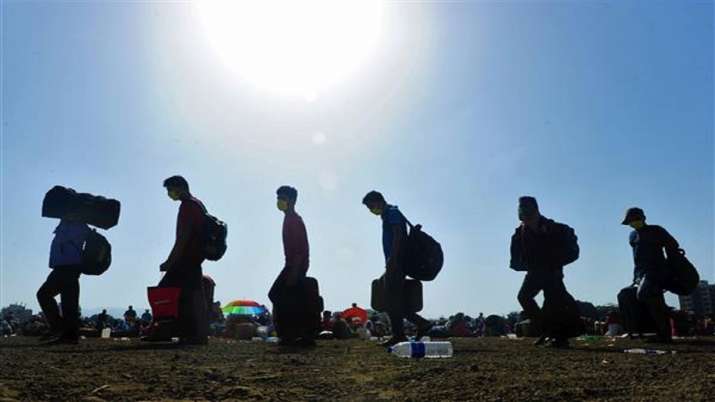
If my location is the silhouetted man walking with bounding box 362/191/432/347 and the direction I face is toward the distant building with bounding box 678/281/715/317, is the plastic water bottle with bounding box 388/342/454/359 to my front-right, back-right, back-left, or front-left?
back-right

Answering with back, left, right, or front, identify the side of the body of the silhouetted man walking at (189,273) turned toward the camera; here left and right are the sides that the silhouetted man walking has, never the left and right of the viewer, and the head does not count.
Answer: left

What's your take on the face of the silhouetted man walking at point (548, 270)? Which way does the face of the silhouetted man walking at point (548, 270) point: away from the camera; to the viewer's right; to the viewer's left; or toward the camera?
to the viewer's left

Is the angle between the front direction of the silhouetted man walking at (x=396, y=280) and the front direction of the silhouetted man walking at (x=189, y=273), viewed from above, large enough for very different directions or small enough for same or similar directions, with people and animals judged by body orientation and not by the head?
same or similar directions

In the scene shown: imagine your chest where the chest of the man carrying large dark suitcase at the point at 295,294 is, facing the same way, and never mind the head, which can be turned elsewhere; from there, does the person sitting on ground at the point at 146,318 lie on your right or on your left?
on your right

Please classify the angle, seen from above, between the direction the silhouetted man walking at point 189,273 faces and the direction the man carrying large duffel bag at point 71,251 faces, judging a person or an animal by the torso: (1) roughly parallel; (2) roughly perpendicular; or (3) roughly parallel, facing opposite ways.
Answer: roughly parallel

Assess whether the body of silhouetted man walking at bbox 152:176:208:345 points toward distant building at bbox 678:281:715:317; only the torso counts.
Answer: no

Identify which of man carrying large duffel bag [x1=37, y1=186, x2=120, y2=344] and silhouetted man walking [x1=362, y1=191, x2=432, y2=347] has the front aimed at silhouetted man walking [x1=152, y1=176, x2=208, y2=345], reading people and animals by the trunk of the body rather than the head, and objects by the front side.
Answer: silhouetted man walking [x1=362, y1=191, x2=432, y2=347]

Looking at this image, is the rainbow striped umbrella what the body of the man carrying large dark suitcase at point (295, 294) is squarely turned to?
no

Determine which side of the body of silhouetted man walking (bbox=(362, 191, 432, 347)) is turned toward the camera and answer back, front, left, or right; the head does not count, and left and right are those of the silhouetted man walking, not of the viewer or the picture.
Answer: left

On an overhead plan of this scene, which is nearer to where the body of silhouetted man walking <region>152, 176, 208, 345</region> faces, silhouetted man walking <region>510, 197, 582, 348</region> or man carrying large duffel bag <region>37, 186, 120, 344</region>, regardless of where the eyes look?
the man carrying large duffel bag

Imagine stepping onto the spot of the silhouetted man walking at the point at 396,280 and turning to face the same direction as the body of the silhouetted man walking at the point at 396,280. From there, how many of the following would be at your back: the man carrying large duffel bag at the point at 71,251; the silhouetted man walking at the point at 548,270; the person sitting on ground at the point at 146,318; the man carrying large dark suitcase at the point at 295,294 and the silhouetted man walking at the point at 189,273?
1

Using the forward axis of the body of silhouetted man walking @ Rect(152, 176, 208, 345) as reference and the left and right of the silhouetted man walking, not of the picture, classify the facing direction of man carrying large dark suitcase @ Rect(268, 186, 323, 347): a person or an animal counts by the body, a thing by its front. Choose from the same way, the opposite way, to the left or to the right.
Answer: the same way

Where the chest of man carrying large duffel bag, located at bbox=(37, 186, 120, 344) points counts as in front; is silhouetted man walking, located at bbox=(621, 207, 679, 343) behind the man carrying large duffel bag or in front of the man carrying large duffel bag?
behind

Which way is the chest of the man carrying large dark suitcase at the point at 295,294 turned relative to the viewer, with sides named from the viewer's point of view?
facing to the left of the viewer

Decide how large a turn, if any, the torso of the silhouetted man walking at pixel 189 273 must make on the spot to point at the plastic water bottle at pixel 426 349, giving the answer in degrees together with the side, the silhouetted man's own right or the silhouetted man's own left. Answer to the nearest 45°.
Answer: approximately 135° to the silhouetted man's own left

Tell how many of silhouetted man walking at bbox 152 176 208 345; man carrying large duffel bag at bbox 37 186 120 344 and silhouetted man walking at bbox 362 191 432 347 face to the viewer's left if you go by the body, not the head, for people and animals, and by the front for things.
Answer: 3

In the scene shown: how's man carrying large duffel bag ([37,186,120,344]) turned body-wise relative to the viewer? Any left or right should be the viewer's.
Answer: facing to the left of the viewer
